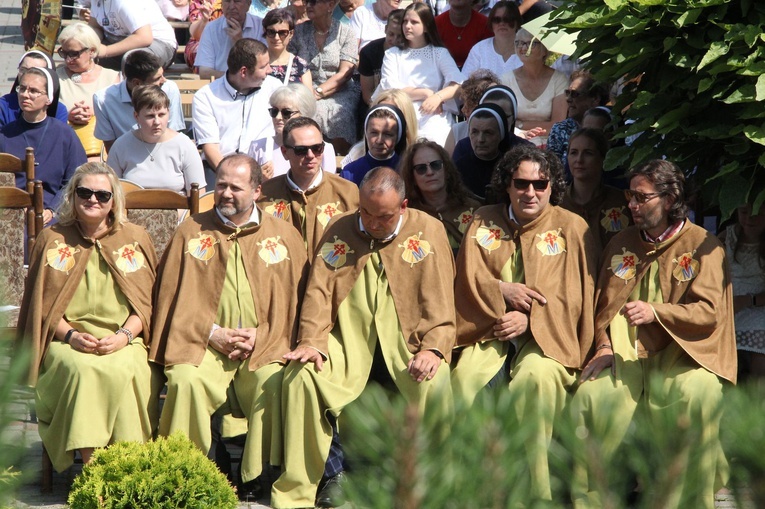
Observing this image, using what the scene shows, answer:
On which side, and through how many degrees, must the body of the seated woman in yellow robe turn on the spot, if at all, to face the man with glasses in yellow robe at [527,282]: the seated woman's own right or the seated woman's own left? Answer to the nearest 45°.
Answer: approximately 90° to the seated woman's own left

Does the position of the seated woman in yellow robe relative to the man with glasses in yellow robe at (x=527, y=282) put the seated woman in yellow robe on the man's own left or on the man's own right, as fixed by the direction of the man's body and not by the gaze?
on the man's own right

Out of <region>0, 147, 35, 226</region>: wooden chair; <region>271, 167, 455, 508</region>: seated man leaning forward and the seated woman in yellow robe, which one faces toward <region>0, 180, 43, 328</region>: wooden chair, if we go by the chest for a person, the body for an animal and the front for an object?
<region>0, 147, 35, 226</region>: wooden chair

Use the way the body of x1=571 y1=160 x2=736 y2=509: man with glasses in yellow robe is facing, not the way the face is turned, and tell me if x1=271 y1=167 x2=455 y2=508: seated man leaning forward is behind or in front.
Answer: in front

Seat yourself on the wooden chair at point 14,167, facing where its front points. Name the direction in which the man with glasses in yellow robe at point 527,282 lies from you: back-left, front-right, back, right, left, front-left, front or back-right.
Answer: front-left

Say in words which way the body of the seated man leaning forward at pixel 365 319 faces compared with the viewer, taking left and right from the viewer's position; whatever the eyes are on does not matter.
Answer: facing the viewer

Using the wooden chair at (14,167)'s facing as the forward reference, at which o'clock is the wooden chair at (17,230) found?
the wooden chair at (17,230) is roughly at 12 o'clock from the wooden chair at (14,167).

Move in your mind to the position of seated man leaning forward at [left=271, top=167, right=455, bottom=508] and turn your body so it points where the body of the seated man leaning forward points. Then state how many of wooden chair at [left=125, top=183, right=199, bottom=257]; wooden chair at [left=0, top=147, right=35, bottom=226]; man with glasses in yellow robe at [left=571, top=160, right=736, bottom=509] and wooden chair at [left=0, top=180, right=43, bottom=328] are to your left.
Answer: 1

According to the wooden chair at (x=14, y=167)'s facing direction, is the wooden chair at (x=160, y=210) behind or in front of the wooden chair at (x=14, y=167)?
in front

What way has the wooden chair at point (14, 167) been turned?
toward the camera

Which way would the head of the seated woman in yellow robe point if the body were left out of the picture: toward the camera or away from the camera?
toward the camera

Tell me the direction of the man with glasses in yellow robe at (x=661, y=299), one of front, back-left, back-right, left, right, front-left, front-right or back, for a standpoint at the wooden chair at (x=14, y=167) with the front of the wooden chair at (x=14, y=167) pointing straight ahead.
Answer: front-left

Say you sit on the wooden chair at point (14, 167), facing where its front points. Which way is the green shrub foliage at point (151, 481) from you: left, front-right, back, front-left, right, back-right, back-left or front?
front

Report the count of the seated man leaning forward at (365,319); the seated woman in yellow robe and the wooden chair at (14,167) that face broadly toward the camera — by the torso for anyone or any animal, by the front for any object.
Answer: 3

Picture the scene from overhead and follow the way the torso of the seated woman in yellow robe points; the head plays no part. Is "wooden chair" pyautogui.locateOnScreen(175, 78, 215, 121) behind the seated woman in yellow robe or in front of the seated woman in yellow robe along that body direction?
behind

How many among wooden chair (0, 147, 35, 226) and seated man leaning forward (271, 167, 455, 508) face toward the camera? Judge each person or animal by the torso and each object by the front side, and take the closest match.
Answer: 2
